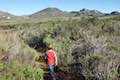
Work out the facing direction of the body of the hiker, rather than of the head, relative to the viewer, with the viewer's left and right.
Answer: facing away from the viewer and to the left of the viewer
